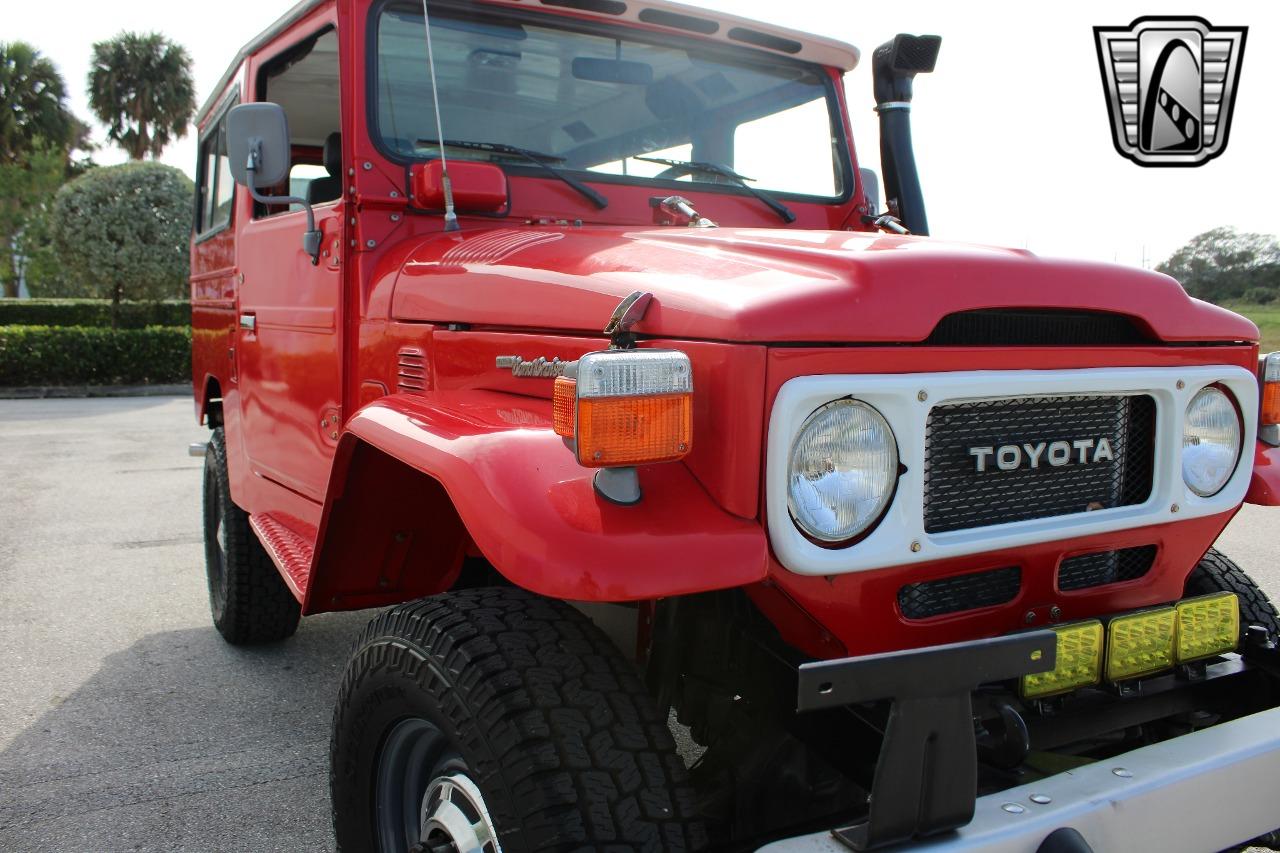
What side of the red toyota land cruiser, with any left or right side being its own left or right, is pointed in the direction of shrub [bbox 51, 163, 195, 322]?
back

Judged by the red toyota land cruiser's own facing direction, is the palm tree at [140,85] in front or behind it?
behind

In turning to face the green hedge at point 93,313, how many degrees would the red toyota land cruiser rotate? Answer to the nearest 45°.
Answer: approximately 180°

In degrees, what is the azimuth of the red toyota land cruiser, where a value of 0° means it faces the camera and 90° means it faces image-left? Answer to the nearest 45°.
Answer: approximately 315°

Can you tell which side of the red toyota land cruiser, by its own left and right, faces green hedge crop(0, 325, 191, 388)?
back
